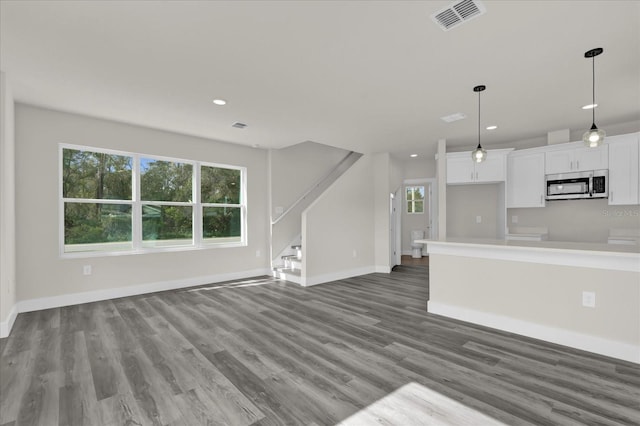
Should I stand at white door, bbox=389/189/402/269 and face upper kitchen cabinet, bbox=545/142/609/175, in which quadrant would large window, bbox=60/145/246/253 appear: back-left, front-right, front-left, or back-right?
back-right

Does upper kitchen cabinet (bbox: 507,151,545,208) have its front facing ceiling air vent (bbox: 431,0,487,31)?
yes

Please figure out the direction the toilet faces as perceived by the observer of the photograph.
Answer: facing the viewer

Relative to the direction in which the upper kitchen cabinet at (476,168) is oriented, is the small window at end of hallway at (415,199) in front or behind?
behind

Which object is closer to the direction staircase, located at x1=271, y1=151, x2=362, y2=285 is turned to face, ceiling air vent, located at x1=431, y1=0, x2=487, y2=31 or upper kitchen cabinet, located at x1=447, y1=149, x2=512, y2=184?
the ceiling air vent

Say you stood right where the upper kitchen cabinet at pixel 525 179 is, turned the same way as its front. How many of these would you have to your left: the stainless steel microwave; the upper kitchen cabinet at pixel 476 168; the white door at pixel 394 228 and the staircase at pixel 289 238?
1

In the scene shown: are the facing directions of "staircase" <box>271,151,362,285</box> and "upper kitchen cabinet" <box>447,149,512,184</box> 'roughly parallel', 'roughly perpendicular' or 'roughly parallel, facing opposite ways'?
roughly parallel

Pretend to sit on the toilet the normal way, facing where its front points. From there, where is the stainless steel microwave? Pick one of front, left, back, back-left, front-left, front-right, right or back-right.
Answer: front-left

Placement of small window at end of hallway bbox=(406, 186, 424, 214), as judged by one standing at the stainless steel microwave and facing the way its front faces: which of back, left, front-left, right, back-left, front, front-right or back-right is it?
back-right

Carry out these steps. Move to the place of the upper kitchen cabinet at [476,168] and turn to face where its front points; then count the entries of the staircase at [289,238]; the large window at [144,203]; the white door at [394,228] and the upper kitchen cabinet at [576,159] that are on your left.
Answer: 1

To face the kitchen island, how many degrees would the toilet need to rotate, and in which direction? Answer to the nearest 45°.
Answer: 0° — it already faces it

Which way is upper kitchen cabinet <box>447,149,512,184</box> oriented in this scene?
toward the camera

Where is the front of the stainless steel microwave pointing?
toward the camera
